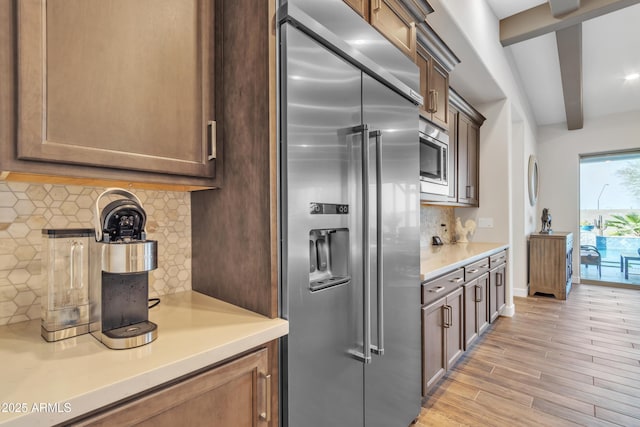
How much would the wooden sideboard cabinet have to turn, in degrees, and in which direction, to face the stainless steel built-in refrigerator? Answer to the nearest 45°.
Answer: approximately 90° to its right

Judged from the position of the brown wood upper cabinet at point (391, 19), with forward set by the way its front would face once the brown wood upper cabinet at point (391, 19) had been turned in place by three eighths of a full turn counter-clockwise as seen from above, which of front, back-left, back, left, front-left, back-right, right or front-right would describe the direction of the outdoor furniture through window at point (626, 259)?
front-right

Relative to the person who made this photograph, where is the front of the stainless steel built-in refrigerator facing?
facing the viewer and to the right of the viewer

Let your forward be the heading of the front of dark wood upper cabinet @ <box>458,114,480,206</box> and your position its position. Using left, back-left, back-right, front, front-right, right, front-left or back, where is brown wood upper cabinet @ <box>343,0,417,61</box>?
right

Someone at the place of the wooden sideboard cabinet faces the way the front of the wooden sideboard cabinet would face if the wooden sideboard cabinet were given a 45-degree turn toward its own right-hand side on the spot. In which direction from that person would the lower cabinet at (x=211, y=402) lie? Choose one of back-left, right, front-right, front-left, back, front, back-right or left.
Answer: front-right

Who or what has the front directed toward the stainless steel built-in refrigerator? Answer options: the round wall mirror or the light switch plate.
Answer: the light switch plate

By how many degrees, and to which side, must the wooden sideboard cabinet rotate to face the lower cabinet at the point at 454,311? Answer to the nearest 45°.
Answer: approximately 90° to its right
